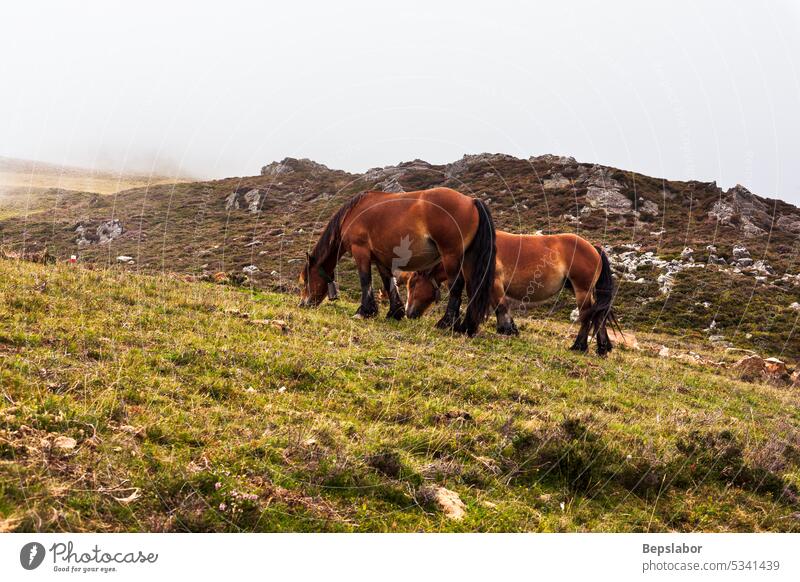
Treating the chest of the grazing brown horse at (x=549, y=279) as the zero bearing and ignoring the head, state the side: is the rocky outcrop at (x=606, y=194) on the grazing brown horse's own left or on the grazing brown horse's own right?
on the grazing brown horse's own right

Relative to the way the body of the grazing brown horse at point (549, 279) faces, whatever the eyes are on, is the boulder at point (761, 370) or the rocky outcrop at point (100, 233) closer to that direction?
the rocky outcrop

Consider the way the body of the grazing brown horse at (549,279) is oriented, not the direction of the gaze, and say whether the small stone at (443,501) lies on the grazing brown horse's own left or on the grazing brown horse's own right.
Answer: on the grazing brown horse's own left

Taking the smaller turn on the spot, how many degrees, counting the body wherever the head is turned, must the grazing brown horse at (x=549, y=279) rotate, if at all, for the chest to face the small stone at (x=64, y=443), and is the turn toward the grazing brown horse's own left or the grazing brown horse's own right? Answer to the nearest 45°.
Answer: approximately 90° to the grazing brown horse's own left

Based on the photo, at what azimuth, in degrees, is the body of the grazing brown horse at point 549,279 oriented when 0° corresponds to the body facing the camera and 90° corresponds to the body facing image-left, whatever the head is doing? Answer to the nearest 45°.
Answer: approximately 90°
